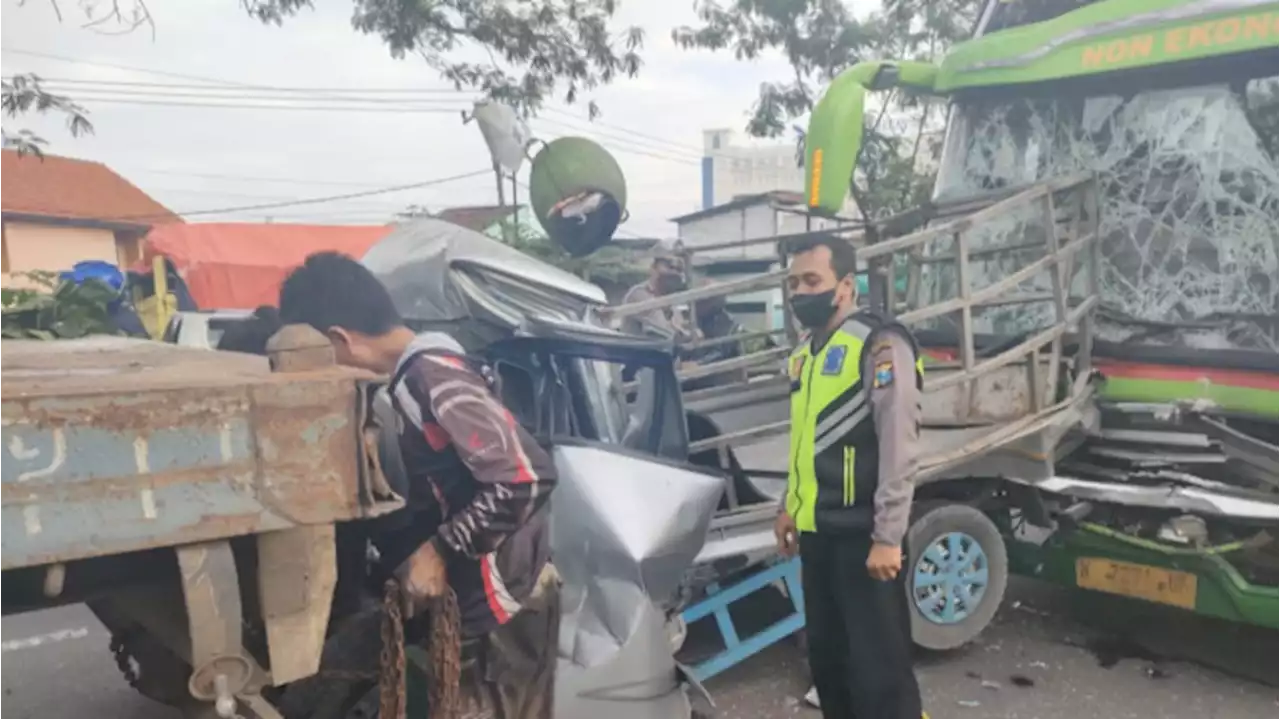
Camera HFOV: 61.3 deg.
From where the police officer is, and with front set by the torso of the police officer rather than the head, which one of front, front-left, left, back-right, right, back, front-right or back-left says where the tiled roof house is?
right

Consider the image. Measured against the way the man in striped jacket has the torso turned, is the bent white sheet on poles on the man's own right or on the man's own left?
on the man's own right

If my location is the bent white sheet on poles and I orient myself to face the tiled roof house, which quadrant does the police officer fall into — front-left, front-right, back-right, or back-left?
back-left

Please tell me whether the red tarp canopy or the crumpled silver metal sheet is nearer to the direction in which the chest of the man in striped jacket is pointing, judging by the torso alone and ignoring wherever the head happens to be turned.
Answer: the red tarp canopy

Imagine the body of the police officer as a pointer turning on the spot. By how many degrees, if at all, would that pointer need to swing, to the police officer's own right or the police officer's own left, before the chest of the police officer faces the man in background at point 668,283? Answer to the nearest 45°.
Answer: approximately 135° to the police officer's own right

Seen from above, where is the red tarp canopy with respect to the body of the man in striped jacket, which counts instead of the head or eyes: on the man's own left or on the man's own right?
on the man's own right

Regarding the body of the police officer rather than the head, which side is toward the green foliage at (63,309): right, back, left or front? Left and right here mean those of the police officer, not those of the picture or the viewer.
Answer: right

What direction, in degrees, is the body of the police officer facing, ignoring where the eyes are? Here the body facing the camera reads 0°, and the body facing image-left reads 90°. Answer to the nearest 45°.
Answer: approximately 45°

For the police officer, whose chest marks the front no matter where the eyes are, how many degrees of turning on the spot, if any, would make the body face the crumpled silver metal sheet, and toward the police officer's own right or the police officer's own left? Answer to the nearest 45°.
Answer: approximately 45° to the police officer's own right

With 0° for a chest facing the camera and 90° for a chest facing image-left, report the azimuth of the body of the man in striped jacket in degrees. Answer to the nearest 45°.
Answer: approximately 90°

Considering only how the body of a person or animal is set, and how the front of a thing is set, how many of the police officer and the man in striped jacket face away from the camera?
0
